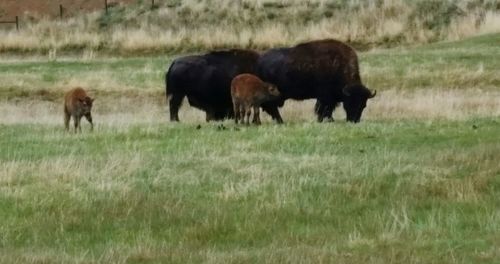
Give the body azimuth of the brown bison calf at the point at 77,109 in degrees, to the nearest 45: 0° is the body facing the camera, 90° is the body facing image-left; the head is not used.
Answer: approximately 315°

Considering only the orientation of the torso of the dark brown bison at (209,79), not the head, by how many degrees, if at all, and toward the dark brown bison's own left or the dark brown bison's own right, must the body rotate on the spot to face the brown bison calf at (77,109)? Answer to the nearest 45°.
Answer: approximately 135° to the dark brown bison's own right

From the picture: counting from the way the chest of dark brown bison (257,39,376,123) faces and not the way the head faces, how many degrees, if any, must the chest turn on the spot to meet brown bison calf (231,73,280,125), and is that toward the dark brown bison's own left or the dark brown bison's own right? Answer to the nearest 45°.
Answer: approximately 135° to the dark brown bison's own right

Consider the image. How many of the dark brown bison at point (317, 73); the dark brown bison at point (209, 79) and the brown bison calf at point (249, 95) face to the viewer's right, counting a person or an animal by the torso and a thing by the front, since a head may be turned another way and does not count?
3

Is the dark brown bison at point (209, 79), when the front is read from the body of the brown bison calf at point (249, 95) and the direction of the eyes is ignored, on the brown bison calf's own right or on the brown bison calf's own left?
on the brown bison calf's own left

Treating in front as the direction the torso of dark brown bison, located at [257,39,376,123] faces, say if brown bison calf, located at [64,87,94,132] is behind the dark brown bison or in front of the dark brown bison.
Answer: behind

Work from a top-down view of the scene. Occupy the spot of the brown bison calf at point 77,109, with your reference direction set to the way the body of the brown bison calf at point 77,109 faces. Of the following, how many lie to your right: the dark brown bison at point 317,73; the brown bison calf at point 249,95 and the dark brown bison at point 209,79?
0

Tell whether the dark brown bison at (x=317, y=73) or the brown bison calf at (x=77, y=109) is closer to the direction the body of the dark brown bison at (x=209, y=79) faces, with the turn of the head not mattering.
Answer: the dark brown bison

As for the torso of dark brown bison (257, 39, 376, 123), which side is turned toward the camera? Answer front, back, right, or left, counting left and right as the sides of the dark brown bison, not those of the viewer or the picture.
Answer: right

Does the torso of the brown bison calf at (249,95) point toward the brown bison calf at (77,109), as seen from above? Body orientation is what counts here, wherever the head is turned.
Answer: no

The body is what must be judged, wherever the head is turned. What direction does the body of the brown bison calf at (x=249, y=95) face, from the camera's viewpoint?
to the viewer's right

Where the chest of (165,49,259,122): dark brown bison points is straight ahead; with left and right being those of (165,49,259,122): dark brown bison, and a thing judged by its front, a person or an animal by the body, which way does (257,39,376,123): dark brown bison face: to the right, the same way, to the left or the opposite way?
the same way

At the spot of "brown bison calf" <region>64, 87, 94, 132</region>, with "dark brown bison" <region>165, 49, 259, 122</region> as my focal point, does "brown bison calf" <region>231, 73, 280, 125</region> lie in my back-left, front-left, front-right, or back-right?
front-right

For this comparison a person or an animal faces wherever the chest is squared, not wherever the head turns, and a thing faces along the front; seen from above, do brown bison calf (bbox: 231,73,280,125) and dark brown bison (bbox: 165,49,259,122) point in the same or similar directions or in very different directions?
same or similar directions

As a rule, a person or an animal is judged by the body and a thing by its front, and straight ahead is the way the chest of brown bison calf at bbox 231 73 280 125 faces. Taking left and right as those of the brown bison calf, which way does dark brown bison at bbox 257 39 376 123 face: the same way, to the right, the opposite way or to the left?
the same way

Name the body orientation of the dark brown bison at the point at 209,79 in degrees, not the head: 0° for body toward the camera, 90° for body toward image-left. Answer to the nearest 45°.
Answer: approximately 270°
